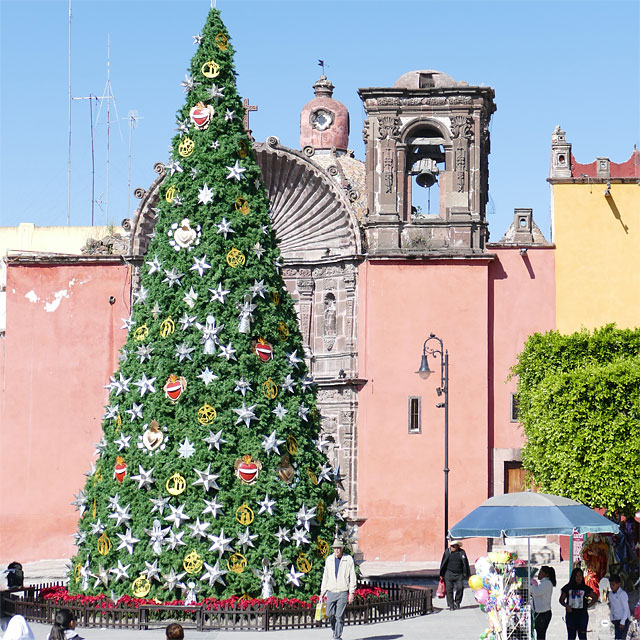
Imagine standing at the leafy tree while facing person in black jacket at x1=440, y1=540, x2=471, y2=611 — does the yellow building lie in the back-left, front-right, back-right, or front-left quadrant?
back-right

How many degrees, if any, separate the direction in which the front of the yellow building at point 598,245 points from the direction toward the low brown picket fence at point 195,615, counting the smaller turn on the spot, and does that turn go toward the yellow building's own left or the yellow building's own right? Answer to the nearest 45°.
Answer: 0° — it already faces it

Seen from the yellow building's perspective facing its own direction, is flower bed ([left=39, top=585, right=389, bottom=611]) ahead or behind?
ahead

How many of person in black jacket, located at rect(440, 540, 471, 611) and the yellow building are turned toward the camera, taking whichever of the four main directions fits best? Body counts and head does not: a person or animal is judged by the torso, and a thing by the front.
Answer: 2

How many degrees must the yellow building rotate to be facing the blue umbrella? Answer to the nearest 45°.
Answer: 0° — it already faces it

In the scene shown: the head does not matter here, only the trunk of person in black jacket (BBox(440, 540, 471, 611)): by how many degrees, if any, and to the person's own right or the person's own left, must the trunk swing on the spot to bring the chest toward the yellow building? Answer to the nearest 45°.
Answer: approximately 180°

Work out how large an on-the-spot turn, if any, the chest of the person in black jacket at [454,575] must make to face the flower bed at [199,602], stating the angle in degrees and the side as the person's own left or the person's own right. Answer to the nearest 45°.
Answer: approximately 45° to the person's own right

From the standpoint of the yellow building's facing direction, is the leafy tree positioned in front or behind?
in front

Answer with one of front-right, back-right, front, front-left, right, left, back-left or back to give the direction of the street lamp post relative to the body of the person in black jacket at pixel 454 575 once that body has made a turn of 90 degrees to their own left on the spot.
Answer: left

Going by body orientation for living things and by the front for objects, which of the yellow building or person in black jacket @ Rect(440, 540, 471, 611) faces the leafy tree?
the yellow building
